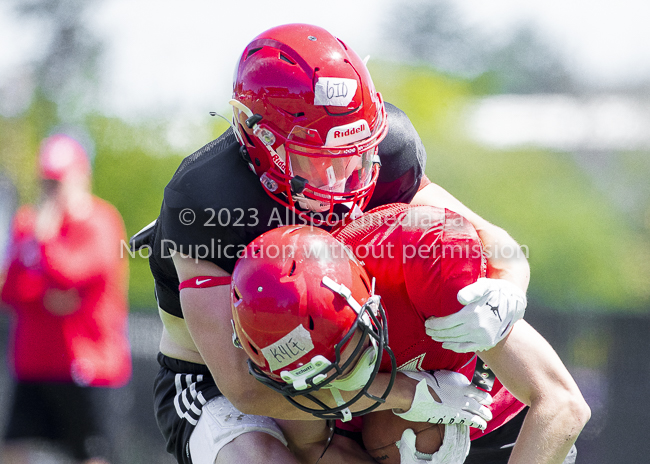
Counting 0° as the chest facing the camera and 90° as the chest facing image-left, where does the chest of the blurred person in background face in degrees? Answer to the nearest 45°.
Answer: approximately 45°
